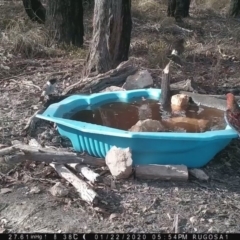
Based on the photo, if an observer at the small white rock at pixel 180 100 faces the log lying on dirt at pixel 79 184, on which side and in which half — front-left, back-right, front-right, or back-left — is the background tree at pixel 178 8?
back-right
